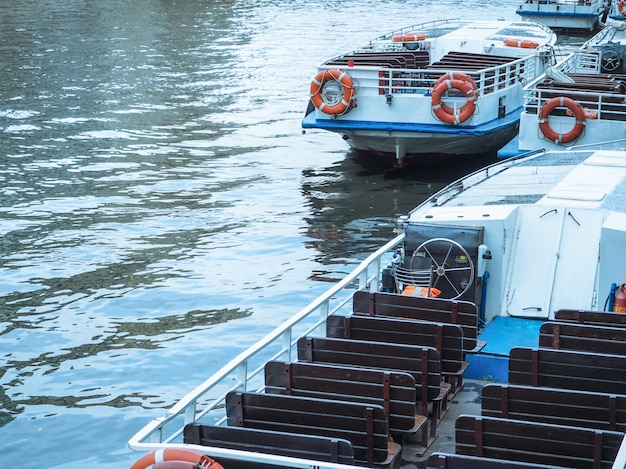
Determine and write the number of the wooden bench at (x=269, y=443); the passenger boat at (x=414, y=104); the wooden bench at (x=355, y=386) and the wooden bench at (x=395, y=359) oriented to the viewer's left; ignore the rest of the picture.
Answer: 0

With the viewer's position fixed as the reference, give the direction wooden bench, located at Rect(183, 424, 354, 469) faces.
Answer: facing away from the viewer and to the right of the viewer

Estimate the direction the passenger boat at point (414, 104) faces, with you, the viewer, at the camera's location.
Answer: facing away from the viewer and to the right of the viewer

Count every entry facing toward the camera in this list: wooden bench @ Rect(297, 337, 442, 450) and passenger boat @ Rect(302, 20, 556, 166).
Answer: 0

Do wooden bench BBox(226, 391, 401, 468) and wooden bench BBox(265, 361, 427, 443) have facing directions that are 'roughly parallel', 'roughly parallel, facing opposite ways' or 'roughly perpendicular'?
roughly parallel

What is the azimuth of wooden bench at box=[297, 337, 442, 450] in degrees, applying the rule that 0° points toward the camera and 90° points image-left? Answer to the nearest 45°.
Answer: approximately 225°

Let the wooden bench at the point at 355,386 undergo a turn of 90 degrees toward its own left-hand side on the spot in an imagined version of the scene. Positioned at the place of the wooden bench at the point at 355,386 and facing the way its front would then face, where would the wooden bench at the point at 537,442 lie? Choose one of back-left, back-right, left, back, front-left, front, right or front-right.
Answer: back

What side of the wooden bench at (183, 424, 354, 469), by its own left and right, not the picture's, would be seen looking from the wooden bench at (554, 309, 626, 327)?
front

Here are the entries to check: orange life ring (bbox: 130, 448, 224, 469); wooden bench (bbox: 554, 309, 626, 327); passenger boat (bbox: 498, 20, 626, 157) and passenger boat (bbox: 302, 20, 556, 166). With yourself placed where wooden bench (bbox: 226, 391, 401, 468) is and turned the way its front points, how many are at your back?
1

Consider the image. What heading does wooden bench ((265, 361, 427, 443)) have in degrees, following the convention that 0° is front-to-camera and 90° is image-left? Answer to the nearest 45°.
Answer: approximately 225°

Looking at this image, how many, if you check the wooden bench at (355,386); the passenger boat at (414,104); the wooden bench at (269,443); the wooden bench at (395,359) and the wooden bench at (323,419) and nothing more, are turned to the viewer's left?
0

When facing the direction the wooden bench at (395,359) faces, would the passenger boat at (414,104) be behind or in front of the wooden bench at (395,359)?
in front

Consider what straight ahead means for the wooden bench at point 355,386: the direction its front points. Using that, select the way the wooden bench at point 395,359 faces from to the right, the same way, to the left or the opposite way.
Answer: the same way

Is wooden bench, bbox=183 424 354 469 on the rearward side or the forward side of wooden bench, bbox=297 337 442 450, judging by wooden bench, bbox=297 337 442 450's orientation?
on the rearward side

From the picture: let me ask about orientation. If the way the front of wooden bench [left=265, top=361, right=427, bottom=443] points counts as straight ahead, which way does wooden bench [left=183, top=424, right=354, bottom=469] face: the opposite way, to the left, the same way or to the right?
the same way

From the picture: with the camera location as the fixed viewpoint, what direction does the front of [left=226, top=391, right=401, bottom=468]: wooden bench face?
facing away from the viewer and to the right of the viewer

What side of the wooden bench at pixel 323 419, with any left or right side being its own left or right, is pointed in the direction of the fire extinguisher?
front
